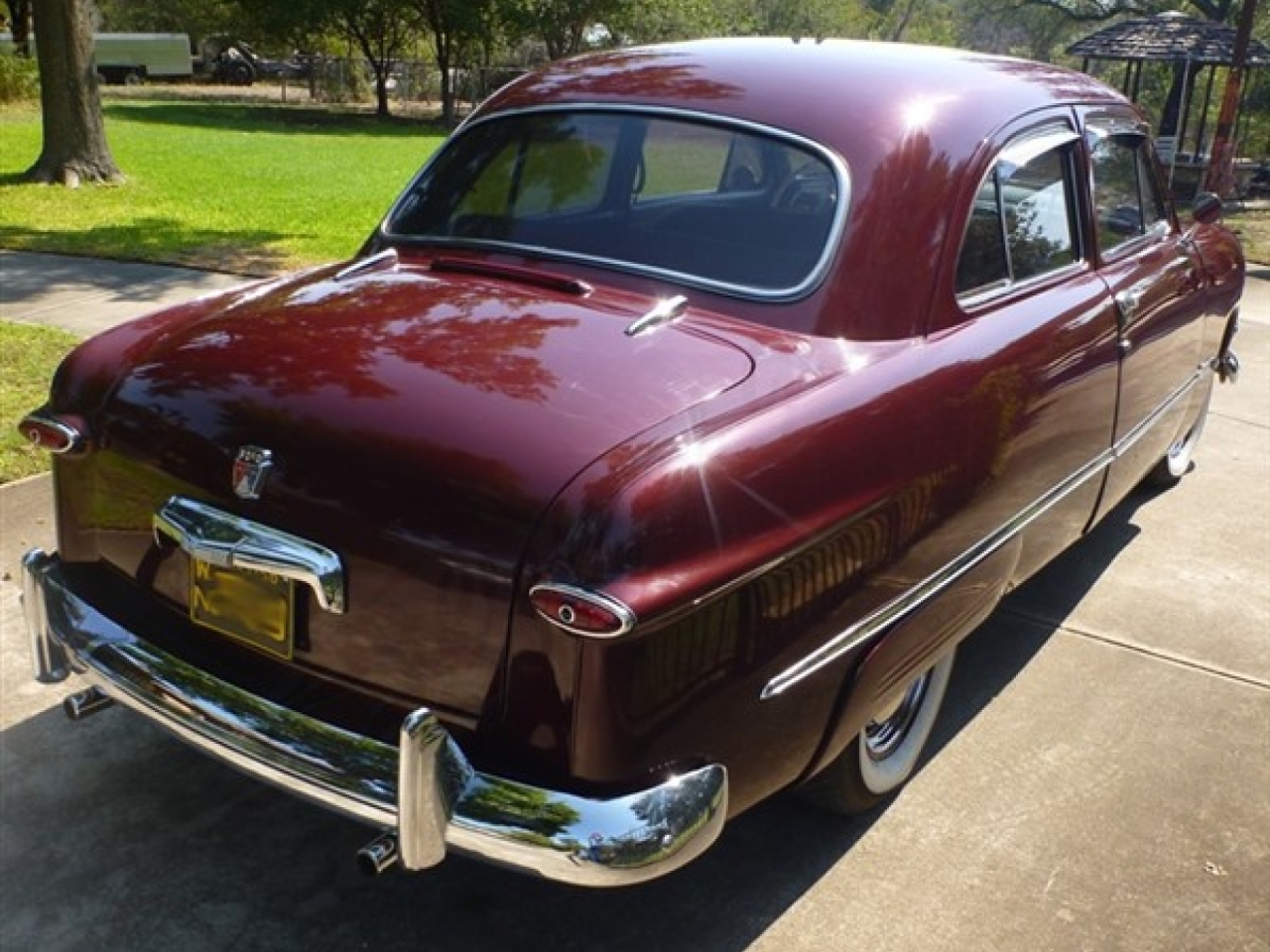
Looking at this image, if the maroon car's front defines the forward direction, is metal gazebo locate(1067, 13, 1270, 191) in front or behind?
in front

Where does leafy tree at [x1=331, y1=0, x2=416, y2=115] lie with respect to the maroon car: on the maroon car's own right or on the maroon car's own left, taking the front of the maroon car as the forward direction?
on the maroon car's own left

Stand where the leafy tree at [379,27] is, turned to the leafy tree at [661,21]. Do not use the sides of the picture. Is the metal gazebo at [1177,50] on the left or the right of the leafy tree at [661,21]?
right

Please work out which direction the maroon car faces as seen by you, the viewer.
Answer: facing away from the viewer and to the right of the viewer

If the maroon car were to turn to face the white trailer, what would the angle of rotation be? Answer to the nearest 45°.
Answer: approximately 45° to its left

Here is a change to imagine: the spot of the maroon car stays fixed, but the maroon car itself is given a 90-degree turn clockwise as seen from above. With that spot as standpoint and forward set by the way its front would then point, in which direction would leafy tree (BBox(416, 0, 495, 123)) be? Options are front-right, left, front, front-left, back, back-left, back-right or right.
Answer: back-left

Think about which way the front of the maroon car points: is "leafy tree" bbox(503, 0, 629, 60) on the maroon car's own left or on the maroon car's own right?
on the maroon car's own left

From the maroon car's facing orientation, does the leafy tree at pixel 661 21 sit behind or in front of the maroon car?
in front

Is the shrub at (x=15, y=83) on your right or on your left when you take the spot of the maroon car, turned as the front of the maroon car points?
on your left
